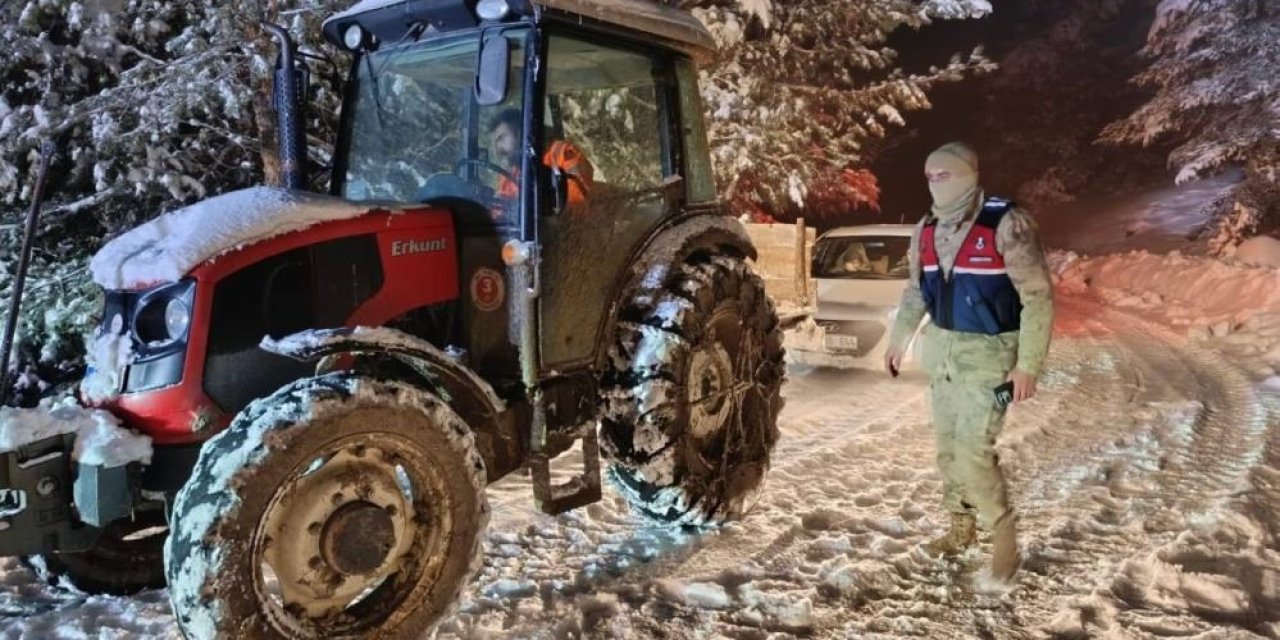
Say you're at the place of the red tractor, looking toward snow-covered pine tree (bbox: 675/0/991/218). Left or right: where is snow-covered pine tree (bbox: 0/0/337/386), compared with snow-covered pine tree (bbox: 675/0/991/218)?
left

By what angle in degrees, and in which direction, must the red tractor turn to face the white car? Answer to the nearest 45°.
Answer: approximately 180°

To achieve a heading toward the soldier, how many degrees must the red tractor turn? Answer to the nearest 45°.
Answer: approximately 135° to its left

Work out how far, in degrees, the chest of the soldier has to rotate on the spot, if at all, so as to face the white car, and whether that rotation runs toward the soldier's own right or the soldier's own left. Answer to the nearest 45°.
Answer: approximately 135° to the soldier's own right

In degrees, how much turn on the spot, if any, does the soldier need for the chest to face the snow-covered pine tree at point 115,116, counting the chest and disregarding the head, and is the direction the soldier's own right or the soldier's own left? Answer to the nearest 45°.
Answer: approximately 45° to the soldier's own right

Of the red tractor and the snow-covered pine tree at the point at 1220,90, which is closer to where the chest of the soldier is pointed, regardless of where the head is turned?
the red tractor

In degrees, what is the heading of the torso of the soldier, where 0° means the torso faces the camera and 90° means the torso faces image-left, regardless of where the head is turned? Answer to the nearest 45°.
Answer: approximately 45°

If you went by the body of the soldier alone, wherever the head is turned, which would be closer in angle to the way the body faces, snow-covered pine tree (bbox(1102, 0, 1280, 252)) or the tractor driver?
the tractor driver

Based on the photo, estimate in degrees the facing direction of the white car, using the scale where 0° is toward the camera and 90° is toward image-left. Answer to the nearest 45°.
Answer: approximately 45°
